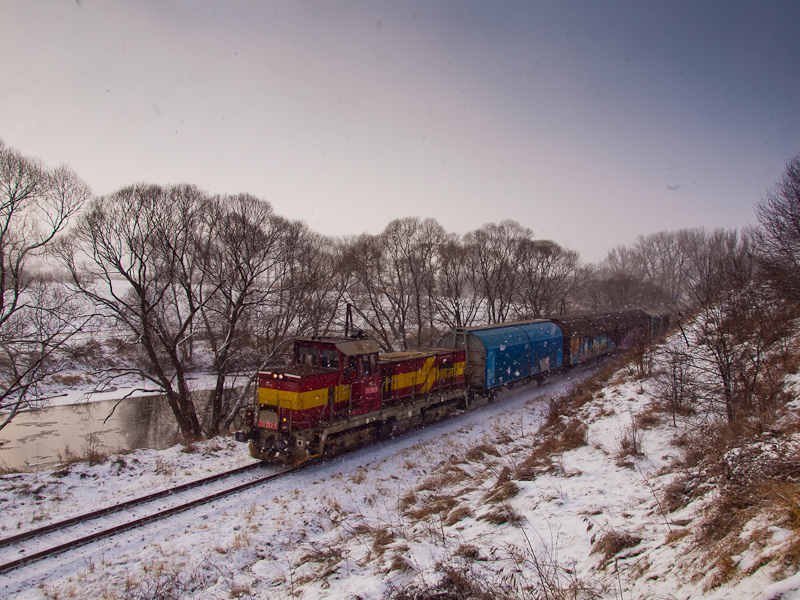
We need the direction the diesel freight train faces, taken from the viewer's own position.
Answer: facing the viewer and to the left of the viewer

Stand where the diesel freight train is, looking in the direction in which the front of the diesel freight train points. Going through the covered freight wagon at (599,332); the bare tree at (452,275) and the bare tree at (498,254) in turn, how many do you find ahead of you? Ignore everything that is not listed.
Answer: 0

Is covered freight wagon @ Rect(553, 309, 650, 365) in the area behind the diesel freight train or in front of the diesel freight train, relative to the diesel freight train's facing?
behind

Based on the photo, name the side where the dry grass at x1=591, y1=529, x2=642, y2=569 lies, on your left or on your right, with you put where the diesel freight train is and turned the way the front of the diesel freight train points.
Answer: on your left

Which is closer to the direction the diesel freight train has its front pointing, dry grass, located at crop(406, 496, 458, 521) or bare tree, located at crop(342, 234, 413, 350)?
the dry grass

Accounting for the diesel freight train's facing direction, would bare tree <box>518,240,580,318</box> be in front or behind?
behind

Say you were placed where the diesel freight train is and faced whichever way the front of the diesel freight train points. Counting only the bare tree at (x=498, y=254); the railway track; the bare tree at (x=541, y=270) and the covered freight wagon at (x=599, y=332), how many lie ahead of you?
1

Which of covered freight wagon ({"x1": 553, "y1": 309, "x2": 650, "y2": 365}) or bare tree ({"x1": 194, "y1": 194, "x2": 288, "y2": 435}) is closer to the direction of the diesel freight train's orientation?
the bare tree

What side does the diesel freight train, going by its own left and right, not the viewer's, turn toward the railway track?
front

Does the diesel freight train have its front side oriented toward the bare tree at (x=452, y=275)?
no

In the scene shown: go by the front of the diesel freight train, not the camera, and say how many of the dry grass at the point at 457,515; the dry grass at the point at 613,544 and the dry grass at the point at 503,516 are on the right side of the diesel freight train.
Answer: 0

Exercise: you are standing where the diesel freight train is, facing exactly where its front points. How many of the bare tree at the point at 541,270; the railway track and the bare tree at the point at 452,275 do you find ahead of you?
1
